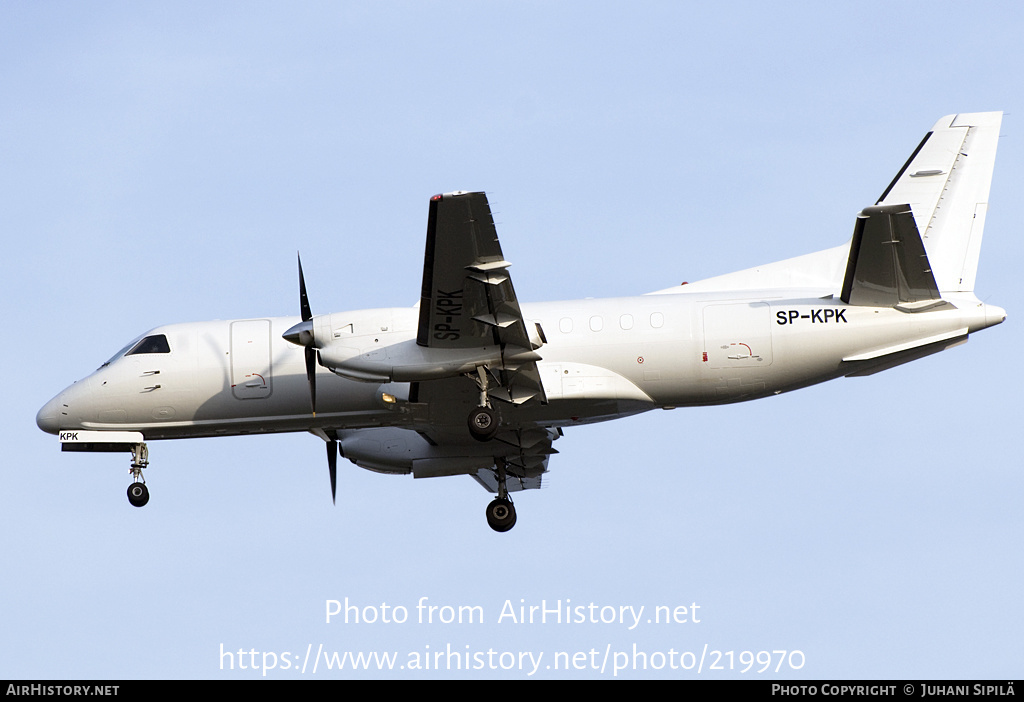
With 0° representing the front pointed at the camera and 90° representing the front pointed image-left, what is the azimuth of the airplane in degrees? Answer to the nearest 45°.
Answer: approximately 90°
